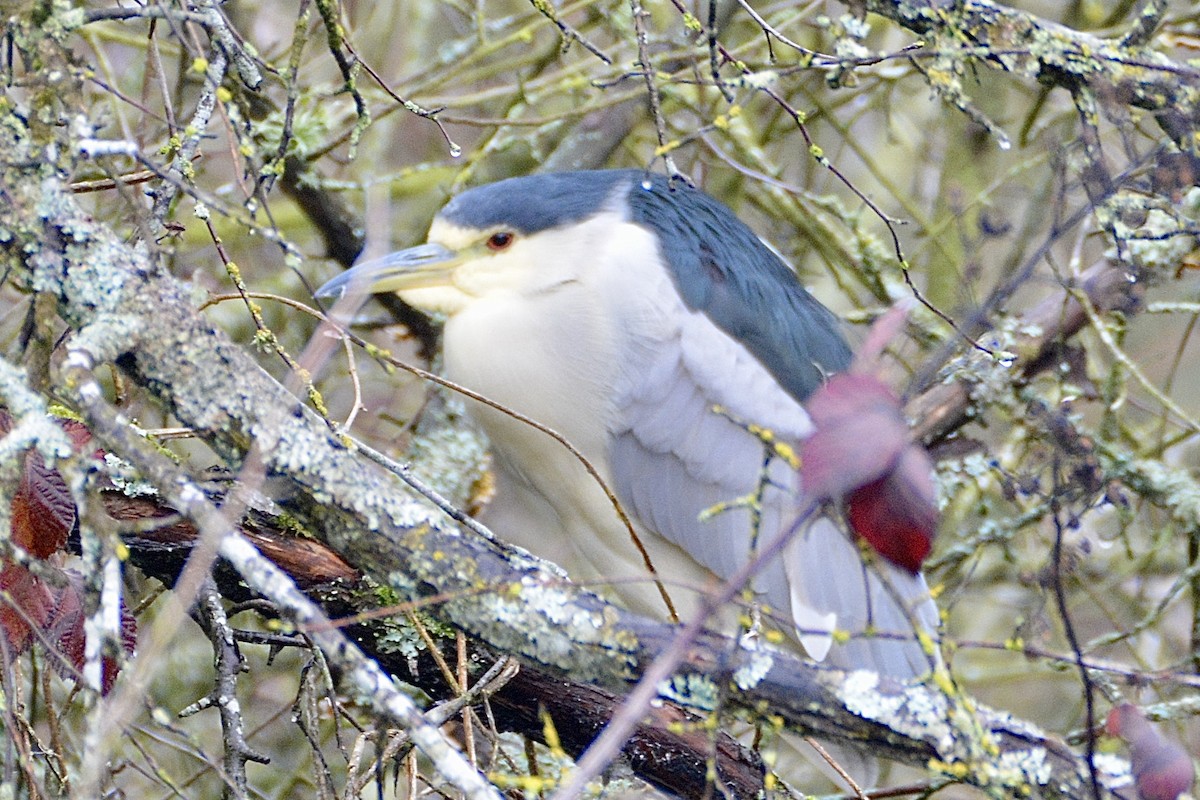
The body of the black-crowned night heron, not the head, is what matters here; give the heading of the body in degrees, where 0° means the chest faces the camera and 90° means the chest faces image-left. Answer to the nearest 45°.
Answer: approximately 90°

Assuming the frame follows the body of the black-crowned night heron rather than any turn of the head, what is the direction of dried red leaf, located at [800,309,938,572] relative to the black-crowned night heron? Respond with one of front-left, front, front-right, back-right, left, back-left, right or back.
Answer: left

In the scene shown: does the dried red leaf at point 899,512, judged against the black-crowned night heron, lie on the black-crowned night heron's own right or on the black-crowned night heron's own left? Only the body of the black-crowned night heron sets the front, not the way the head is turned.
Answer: on the black-crowned night heron's own left
